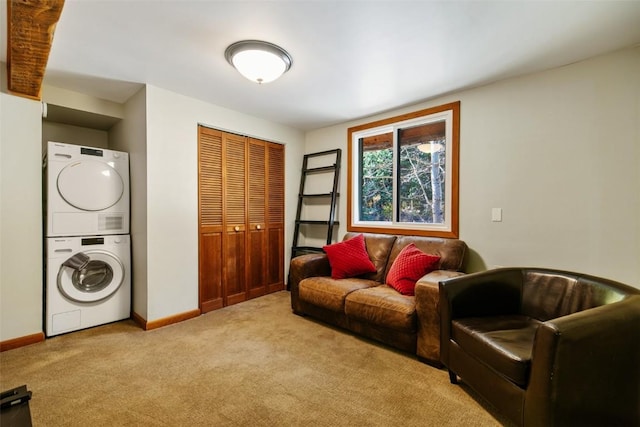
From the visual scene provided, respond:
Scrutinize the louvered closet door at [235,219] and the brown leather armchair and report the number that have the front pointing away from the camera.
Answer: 0

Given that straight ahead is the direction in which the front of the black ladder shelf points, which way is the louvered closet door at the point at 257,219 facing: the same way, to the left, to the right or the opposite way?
to the left

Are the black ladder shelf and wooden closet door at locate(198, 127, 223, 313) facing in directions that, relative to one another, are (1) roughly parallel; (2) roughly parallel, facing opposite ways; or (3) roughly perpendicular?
roughly perpendicular

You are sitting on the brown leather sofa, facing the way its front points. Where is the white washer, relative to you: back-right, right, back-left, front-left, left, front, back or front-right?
front-right

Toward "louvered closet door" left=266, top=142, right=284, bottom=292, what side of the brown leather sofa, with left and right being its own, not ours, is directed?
right

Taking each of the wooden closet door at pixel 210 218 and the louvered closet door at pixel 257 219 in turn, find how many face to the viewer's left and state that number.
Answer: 0

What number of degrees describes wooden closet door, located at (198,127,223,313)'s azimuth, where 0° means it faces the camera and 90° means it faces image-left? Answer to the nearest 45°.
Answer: approximately 315°

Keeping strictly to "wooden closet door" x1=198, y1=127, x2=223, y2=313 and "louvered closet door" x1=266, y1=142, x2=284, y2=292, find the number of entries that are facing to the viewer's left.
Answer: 0

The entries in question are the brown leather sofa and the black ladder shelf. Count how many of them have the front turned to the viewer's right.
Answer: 0

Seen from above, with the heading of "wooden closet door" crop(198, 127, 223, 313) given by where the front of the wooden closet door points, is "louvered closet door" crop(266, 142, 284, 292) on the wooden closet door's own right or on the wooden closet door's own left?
on the wooden closet door's own left
